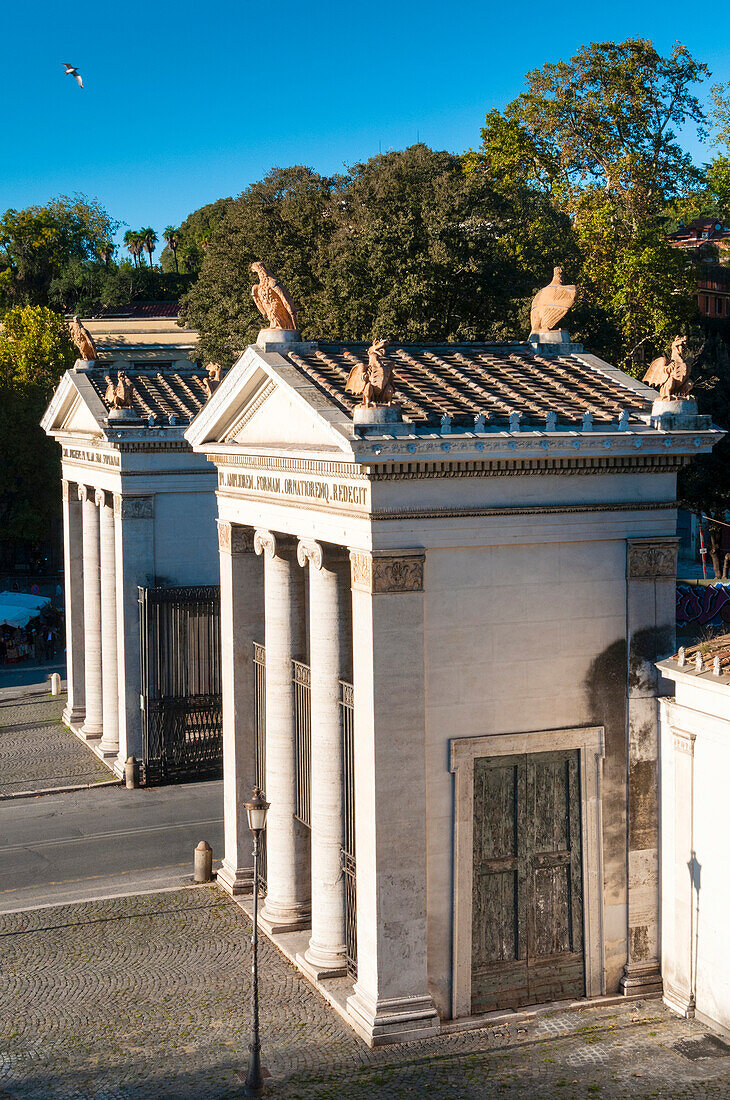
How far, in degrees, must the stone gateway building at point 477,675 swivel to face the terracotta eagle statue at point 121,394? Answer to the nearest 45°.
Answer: approximately 90° to its right

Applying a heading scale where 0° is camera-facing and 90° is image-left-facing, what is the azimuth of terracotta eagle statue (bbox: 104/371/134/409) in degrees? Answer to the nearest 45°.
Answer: approximately 45°

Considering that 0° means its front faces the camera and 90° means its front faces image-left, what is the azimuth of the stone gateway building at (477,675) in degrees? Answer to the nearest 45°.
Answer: approximately 45°

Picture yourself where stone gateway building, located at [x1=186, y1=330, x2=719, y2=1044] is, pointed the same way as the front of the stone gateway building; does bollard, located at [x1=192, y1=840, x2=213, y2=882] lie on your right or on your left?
on your right

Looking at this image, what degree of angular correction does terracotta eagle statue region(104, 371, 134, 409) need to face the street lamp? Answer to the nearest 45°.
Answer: approximately 45° to its left
